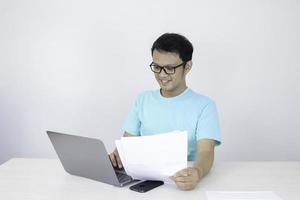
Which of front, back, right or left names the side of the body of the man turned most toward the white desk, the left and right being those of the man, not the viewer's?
front

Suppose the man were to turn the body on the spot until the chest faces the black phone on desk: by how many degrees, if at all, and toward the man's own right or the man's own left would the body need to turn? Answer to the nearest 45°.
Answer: approximately 45° to the man's own left

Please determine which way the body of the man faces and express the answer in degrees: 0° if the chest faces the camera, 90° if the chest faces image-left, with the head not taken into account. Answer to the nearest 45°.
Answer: approximately 45°

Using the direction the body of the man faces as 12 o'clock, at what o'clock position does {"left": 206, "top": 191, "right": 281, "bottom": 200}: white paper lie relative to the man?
The white paper is roughly at 10 o'clock from the man.
